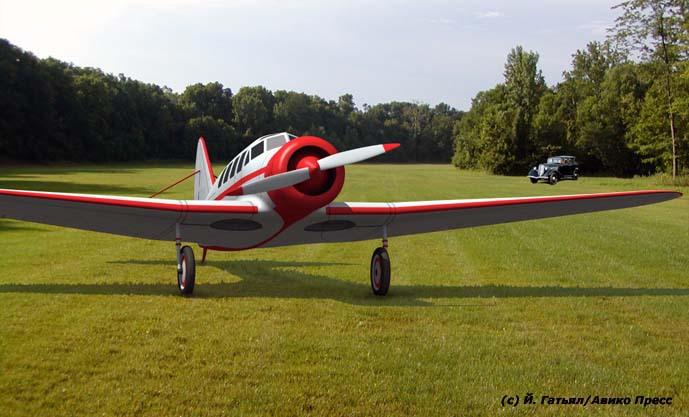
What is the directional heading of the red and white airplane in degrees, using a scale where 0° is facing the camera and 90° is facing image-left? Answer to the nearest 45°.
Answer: approximately 315°
